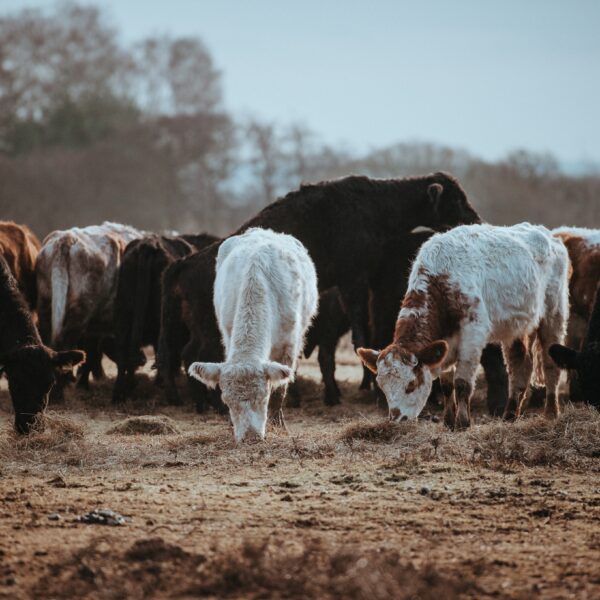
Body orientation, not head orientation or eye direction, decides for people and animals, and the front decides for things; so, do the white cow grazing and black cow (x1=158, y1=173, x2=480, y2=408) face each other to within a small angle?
no

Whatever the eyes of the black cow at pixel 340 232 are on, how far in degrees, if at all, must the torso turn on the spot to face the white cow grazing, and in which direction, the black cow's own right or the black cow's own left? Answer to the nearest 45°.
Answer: approximately 90° to the black cow's own right

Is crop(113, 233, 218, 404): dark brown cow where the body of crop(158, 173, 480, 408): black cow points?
no

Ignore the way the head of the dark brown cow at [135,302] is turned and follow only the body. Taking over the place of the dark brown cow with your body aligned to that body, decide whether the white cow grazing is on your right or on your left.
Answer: on your right

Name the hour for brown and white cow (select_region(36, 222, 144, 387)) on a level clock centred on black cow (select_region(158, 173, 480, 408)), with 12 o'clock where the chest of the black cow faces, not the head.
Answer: The brown and white cow is roughly at 6 o'clock from the black cow.

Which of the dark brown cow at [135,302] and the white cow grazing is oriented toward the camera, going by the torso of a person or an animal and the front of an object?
the white cow grazing

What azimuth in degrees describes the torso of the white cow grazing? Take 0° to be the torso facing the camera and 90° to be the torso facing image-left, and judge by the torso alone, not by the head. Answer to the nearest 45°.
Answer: approximately 0°

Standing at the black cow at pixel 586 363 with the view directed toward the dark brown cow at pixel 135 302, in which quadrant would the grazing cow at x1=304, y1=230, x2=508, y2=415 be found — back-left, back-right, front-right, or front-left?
front-right

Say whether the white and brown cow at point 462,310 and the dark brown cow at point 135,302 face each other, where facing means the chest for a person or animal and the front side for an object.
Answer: no

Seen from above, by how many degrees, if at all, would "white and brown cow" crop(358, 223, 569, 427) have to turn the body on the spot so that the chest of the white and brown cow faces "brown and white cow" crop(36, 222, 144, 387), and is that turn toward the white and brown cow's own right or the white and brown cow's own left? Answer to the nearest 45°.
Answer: approximately 90° to the white and brown cow's own right

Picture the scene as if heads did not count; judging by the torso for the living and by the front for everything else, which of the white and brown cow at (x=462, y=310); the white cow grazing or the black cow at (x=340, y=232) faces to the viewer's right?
the black cow

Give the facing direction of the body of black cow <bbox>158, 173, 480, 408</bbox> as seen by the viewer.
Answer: to the viewer's right

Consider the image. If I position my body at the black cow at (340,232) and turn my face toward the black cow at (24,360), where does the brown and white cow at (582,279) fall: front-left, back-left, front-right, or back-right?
back-left

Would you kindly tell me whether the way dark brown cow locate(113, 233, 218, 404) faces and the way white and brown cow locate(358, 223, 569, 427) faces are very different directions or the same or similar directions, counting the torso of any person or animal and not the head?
very different directions

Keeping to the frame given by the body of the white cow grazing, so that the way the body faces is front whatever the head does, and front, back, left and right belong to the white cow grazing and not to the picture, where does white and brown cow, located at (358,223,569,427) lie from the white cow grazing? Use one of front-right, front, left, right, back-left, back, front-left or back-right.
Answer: left

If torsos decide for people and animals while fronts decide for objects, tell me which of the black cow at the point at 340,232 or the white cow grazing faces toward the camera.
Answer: the white cow grazing

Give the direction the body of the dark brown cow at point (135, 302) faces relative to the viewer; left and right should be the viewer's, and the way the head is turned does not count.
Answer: facing away from the viewer and to the right of the viewer

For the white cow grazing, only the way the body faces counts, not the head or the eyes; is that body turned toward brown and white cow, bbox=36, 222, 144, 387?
no
